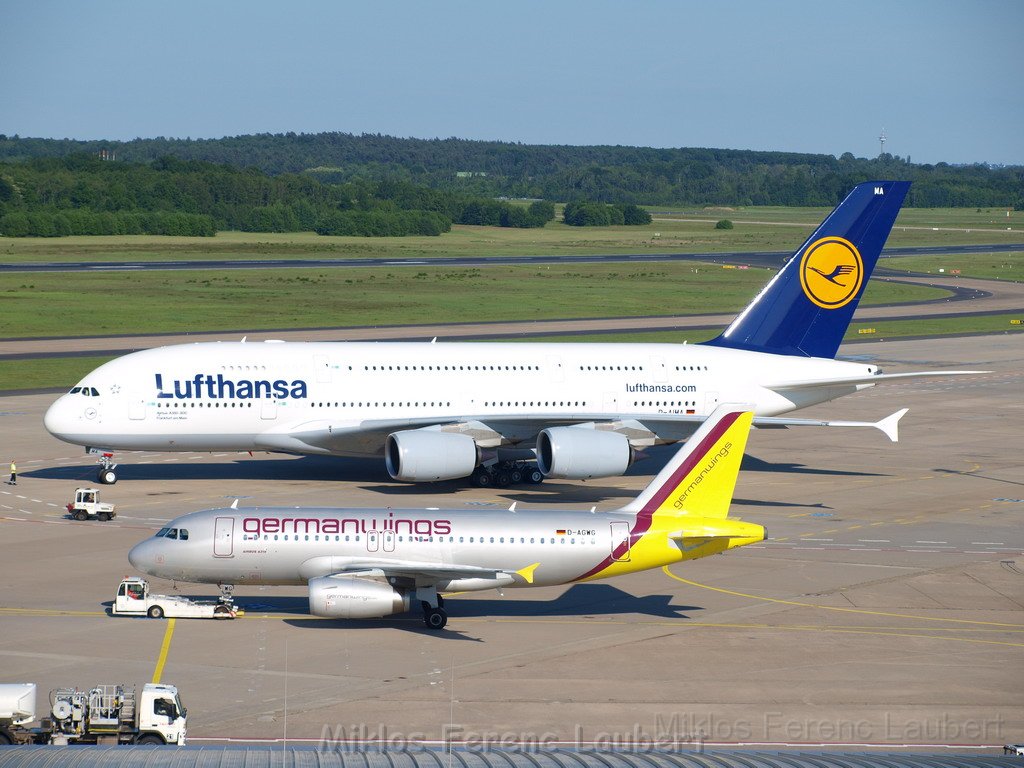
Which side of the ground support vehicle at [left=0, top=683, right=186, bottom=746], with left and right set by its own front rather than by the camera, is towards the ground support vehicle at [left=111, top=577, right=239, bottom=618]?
left

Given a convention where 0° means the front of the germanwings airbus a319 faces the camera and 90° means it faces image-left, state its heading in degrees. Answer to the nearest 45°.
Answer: approximately 90°

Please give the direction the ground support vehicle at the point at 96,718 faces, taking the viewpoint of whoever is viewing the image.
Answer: facing to the right of the viewer

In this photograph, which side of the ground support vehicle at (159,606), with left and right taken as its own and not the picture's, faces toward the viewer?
left

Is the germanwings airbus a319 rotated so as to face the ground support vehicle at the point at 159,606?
yes

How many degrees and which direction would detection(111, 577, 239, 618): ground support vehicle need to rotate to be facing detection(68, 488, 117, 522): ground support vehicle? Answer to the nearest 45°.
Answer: approximately 90° to its right

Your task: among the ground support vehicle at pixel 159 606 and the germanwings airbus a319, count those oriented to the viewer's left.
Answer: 2

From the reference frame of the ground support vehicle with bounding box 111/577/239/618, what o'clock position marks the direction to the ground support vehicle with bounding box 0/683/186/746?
the ground support vehicle with bounding box 0/683/186/746 is roughly at 9 o'clock from the ground support vehicle with bounding box 111/577/239/618.

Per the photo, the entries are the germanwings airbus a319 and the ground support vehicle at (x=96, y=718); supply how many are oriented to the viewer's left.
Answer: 1

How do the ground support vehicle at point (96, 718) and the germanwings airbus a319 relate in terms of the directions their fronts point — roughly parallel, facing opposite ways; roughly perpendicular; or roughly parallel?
roughly parallel, facing opposite ways

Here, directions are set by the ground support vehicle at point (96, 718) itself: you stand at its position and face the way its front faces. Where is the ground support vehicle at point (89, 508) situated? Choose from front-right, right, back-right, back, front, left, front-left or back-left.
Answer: left

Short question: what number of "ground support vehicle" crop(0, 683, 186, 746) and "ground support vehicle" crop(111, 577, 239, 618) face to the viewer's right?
1

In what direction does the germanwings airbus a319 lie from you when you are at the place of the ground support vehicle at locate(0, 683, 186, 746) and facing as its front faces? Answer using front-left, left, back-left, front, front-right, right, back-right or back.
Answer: front-left

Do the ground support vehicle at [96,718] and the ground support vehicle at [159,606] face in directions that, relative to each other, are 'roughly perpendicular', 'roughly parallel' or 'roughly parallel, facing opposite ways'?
roughly parallel, facing opposite ways

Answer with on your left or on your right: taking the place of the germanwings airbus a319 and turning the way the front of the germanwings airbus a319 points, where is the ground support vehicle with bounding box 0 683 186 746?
on your left
